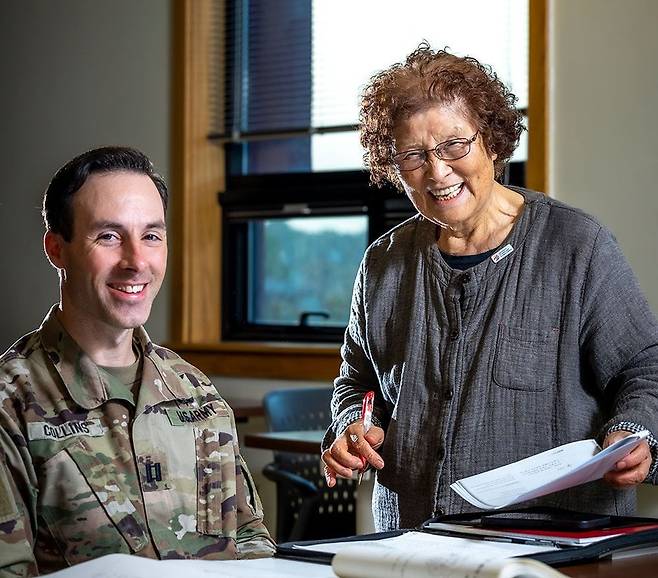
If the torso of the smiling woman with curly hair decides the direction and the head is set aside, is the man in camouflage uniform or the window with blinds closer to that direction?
the man in camouflage uniform

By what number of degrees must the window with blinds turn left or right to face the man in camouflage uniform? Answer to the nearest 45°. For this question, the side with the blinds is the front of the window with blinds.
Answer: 0° — it already faces them

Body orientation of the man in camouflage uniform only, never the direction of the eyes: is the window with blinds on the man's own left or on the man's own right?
on the man's own left

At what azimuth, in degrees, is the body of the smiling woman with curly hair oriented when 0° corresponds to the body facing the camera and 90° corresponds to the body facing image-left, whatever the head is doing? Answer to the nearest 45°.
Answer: approximately 45°

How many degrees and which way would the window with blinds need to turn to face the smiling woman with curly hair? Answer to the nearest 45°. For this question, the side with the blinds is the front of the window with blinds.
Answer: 0° — it already faces them
